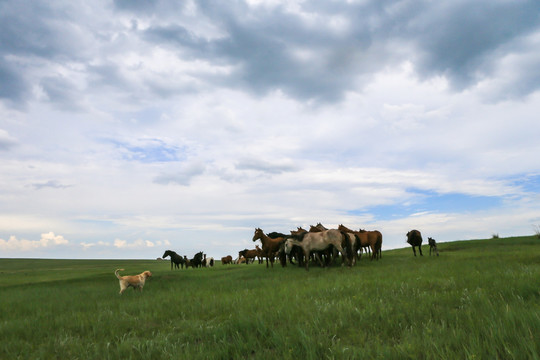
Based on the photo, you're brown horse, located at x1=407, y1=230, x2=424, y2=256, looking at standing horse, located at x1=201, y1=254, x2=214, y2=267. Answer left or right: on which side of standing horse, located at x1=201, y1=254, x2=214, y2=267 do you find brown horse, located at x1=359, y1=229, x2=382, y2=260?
left

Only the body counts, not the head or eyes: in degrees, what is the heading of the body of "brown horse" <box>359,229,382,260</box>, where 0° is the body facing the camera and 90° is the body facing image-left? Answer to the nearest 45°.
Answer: approximately 90°

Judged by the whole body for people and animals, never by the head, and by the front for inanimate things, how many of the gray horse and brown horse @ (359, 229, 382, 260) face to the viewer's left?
2

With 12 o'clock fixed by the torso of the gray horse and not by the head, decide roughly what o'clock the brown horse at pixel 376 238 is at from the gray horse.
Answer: The brown horse is roughly at 4 o'clock from the gray horse.

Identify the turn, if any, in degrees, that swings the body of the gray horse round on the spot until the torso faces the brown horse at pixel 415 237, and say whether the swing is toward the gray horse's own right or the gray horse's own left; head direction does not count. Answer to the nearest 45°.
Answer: approximately 135° to the gray horse's own right

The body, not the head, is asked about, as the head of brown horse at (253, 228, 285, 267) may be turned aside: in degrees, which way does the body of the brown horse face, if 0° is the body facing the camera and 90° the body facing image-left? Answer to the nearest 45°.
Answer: approximately 45°

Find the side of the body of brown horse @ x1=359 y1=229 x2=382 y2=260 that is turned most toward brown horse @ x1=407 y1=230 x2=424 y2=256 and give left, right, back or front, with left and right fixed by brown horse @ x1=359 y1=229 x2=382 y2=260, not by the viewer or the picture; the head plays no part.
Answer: back

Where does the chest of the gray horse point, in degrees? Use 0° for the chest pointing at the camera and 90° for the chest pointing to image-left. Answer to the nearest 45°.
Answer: approximately 90°

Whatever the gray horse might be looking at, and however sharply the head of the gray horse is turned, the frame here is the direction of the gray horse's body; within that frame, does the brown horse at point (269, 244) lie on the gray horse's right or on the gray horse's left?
on the gray horse's right
